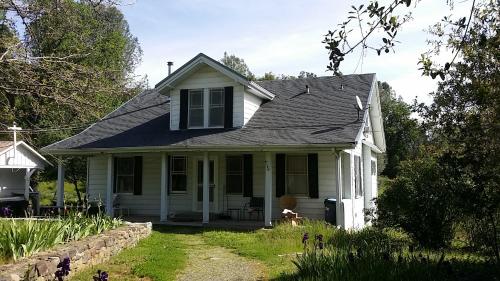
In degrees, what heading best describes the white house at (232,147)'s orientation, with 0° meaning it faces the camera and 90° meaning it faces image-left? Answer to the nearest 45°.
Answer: approximately 0°

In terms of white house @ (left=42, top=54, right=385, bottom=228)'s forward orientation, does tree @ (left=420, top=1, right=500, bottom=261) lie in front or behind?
in front

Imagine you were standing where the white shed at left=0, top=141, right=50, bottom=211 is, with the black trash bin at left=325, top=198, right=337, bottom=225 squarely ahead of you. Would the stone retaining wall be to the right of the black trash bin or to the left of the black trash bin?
right

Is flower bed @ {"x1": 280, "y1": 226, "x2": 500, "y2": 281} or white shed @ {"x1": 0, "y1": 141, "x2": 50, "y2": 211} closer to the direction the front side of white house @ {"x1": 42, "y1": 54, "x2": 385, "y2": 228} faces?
the flower bed

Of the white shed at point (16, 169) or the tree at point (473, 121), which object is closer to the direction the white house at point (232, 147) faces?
the tree

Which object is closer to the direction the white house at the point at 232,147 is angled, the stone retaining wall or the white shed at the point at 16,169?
the stone retaining wall

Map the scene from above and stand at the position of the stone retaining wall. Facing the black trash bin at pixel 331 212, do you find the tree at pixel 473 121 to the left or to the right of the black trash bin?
right

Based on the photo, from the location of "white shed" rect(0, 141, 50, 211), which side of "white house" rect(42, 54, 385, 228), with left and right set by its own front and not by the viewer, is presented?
right

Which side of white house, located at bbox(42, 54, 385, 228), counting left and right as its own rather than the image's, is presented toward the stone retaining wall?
front

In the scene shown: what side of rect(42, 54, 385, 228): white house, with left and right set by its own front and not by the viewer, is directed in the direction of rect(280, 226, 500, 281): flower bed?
front

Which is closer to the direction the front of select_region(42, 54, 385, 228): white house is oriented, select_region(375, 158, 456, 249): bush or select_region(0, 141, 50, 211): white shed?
the bush
